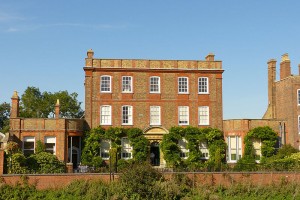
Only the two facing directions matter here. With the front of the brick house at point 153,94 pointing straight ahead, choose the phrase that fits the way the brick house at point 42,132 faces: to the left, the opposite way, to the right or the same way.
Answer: the same way

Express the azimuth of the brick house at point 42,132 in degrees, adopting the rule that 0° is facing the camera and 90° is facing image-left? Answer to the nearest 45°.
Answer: approximately 0°

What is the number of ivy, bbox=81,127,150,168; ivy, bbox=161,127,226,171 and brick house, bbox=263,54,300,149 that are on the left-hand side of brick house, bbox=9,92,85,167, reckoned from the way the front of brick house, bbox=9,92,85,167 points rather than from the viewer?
3

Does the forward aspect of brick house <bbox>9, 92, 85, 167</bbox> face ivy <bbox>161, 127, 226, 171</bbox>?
no

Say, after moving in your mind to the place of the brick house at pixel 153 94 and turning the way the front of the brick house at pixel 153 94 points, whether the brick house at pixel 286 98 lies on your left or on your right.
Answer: on your left

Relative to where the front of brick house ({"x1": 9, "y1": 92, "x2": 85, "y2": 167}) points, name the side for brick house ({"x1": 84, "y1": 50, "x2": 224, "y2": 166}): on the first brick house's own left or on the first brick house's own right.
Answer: on the first brick house's own left

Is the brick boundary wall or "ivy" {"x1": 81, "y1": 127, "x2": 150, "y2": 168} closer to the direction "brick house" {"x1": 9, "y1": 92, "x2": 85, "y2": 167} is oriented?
the brick boundary wall

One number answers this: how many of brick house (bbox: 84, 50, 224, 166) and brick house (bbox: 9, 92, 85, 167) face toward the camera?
2

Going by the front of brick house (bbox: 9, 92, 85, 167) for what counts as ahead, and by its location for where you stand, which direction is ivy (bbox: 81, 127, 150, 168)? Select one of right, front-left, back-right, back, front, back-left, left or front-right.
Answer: left

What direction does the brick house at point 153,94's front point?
toward the camera

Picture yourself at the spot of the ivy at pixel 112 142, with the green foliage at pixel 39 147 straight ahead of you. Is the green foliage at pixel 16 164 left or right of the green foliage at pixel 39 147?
left

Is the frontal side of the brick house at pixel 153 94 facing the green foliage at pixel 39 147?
no

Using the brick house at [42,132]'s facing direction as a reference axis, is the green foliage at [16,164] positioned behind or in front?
in front

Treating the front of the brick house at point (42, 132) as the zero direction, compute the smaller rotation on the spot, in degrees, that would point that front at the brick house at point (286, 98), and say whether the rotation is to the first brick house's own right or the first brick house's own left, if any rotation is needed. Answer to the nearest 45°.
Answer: approximately 90° to the first brick house's own left
